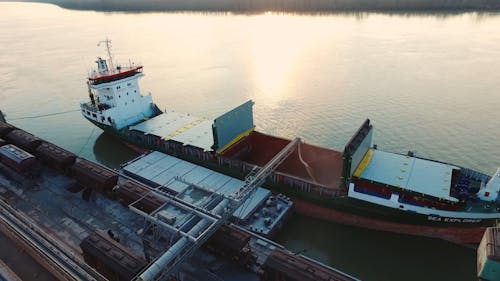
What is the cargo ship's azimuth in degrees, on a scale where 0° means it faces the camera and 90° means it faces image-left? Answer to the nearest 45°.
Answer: approximately 315°

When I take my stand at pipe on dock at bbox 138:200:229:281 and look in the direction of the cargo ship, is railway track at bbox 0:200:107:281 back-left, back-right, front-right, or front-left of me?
back-left

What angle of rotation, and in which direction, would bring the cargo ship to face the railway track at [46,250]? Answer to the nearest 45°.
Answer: approximately 90° to its right

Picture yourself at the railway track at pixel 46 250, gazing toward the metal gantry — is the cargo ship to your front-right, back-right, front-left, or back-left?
front-left

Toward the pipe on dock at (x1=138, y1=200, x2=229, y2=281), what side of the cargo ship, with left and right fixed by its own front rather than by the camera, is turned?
right

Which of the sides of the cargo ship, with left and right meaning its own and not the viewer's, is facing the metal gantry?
right
